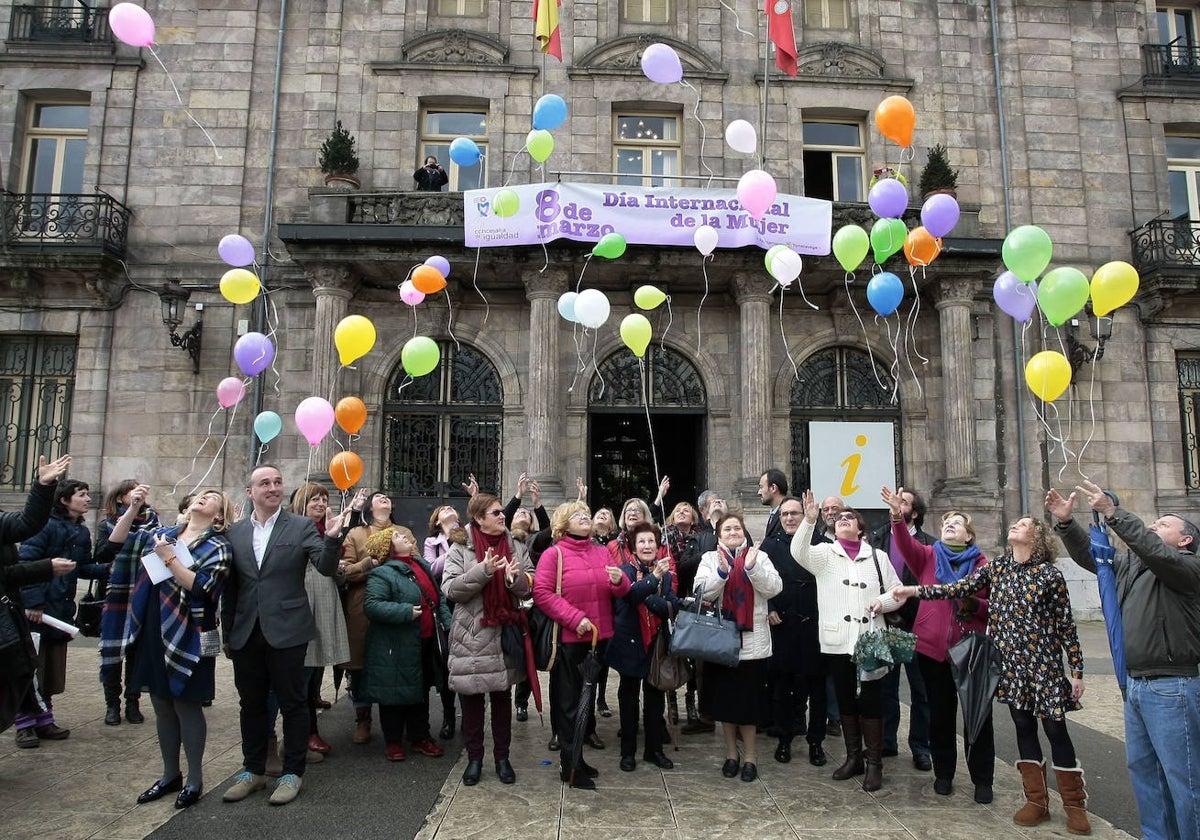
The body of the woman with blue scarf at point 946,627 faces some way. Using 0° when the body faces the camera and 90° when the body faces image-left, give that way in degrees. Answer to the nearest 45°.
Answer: approximately 0°

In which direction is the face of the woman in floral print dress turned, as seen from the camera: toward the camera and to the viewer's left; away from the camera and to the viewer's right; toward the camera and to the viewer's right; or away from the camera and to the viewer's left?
toward the camera and to the viewer's left

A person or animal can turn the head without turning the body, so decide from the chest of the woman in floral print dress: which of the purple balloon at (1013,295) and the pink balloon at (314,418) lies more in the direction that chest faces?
the pink balloon

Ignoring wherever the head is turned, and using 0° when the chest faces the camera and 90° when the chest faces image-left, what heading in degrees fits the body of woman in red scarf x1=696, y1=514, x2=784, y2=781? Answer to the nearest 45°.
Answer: approximately 0°

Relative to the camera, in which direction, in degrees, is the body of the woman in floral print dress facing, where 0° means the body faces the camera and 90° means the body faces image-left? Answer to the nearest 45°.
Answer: approximately 45°

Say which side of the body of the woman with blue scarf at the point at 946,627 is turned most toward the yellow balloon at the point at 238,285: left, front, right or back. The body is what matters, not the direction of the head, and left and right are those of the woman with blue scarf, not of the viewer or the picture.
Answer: right

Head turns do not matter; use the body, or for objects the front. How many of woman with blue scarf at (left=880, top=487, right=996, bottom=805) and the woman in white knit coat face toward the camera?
2

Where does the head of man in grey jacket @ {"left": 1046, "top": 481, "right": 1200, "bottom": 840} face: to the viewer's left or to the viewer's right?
to the viewer's left
